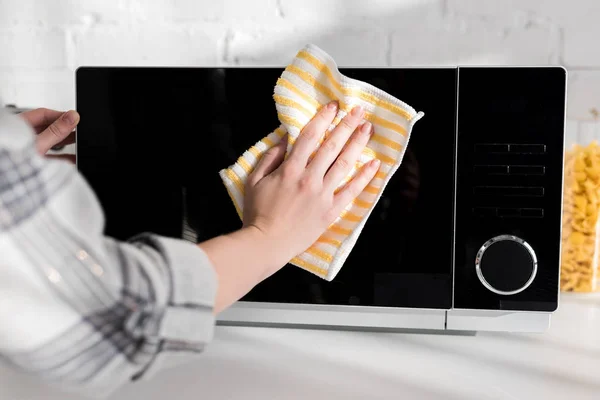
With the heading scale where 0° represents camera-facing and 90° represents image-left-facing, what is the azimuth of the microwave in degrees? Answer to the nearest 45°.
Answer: approximately 0°
